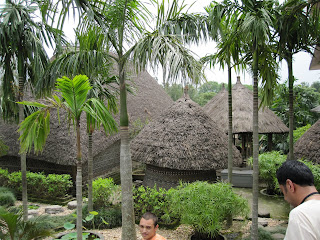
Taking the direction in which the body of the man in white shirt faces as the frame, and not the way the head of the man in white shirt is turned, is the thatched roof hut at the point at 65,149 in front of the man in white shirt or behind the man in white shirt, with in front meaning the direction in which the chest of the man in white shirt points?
in front

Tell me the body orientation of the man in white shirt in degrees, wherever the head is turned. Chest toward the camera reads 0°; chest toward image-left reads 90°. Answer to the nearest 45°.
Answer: approximately 135°

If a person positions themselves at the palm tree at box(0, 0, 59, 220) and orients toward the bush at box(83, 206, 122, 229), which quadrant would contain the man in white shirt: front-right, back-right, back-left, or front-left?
front-right

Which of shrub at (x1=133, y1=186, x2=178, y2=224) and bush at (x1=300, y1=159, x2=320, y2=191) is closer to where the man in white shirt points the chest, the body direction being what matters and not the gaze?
the shrub

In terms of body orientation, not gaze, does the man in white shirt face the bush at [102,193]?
yes

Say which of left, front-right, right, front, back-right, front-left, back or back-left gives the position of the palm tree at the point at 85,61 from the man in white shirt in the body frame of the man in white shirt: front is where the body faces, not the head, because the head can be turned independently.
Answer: front

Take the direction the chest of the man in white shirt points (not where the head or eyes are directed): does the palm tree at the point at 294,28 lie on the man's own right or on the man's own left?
on the man's own right

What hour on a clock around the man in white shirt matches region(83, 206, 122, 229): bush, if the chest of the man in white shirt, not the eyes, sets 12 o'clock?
The bush is roughly at 12 o'clock from the man in white shirt.

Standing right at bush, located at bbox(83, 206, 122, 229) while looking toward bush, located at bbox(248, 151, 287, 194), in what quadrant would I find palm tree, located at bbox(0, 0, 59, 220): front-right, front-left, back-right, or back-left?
back-left

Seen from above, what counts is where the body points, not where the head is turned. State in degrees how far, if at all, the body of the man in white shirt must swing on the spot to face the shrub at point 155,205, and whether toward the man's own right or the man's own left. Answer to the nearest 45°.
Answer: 0° — they already face it
